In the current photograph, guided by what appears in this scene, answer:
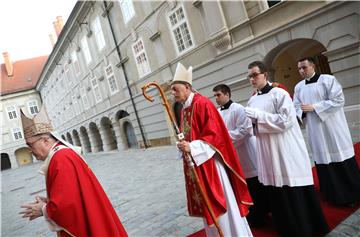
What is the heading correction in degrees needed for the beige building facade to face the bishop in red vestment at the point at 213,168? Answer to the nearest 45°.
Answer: approximately 45° to its left

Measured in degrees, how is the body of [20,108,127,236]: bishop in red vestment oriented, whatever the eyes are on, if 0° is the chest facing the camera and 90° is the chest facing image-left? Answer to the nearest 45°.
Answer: approximately 90°

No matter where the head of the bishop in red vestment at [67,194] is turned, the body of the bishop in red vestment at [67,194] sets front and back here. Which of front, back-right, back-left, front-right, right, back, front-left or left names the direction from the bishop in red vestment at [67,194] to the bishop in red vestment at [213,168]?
back
